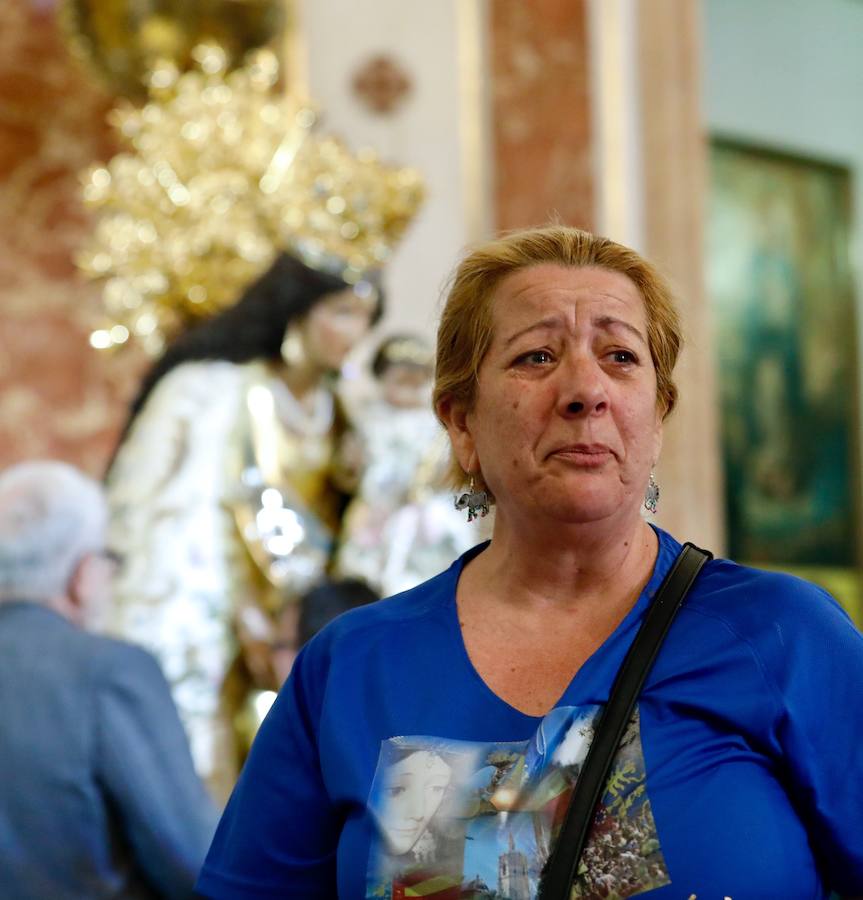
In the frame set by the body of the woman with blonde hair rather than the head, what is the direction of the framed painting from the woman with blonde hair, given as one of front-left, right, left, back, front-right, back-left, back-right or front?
back

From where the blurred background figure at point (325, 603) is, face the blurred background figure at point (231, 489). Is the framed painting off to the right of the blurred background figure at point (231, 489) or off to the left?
right

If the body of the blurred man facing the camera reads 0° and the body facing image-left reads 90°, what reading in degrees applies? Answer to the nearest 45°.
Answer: approximately 225°

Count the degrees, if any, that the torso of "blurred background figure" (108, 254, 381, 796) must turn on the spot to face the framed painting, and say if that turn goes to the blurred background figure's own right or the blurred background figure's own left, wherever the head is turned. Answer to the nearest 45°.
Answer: approximately 90° to the blurred background figure's own left

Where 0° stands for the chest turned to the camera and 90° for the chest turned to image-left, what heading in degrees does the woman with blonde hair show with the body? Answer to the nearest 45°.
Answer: approximately 0°

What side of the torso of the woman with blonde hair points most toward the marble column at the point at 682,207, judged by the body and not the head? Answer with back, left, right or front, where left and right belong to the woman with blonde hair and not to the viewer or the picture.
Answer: back

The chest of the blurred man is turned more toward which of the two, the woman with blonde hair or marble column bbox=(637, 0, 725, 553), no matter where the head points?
the marble column

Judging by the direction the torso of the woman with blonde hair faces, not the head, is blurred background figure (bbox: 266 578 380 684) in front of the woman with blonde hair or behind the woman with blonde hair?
behind

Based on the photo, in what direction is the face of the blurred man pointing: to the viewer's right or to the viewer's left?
to the viewer's right

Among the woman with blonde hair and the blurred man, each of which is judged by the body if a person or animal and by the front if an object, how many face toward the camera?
1

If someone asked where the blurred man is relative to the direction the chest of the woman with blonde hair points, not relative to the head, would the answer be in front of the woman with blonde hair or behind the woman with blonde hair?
behind
